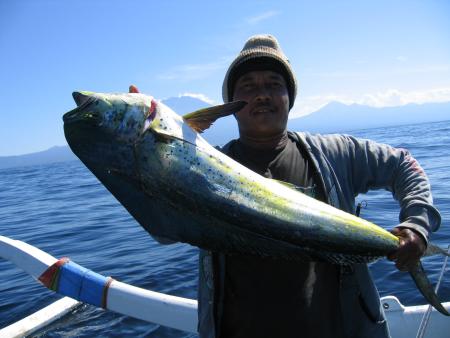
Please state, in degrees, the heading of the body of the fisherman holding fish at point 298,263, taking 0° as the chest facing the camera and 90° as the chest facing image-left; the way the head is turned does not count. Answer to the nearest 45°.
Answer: approximately 0°
